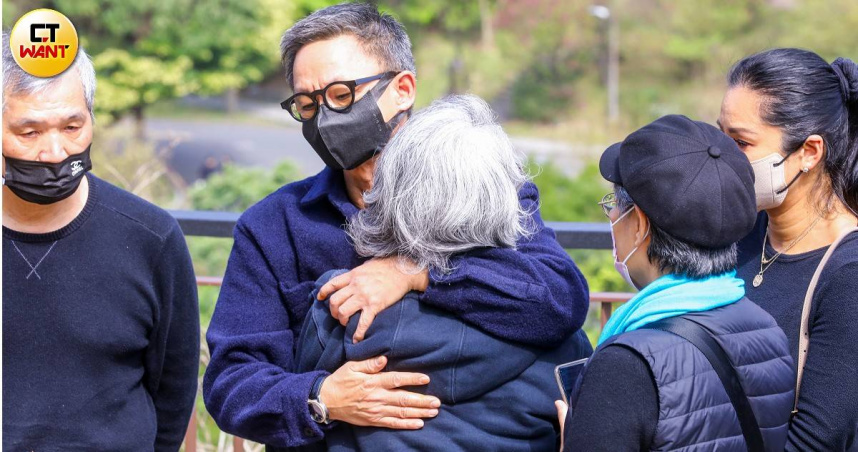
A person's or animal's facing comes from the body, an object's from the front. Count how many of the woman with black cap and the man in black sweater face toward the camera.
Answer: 1

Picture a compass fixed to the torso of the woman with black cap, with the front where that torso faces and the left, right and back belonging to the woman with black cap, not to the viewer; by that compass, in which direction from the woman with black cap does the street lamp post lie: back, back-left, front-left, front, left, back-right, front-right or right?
front-right

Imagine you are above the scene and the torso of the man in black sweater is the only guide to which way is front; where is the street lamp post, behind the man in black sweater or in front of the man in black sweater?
behind

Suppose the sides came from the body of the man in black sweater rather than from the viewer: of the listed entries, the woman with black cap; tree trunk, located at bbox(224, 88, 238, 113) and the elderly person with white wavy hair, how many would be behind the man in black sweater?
1

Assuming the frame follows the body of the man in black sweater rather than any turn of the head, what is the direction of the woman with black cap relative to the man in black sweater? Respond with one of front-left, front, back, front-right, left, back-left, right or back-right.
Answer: front-left

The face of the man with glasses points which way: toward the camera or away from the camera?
toward the camera

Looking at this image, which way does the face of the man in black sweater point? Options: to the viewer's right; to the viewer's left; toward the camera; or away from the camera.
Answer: toward the camera

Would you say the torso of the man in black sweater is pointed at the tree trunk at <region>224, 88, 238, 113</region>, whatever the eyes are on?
no

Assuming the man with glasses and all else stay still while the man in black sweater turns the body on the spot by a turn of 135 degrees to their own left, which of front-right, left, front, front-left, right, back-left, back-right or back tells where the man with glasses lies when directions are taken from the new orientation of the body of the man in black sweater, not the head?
right

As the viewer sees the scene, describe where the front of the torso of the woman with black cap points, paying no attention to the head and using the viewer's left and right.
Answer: facing away from the viewer and to the left of the viewer

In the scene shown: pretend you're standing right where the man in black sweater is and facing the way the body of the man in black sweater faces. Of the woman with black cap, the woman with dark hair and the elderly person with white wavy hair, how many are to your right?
0

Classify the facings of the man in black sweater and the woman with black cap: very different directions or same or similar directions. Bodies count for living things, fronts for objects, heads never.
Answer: very different directions

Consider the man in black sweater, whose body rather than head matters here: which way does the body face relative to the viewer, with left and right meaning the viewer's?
facing the viewer

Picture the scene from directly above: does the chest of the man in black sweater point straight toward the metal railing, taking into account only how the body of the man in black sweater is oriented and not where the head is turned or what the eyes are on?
no

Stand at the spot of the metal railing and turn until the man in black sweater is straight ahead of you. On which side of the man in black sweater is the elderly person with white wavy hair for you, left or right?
left

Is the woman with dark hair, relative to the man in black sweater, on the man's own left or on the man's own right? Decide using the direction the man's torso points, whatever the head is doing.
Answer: on the man's own left

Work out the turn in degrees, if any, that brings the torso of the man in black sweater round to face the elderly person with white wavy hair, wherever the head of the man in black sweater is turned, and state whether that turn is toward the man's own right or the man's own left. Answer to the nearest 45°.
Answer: approximately 45° to the man's own left

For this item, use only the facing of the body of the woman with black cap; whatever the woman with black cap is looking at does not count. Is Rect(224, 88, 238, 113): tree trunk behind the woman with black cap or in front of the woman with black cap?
in front
